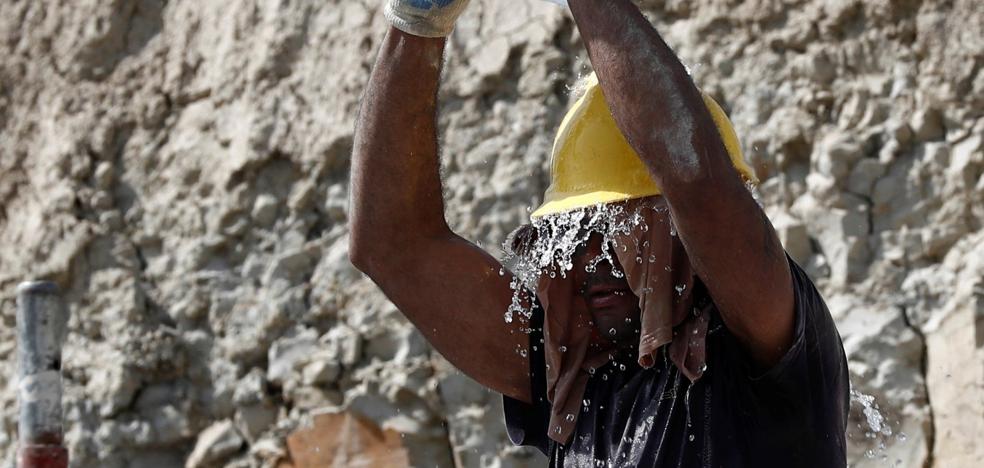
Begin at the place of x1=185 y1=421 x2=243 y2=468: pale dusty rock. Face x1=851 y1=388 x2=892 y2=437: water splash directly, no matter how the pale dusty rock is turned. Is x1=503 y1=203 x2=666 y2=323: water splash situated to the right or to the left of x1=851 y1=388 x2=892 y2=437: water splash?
right

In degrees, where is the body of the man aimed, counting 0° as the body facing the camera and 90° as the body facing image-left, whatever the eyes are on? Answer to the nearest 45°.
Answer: approximately 45°

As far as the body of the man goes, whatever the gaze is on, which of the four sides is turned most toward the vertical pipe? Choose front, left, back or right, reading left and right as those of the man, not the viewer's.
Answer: right

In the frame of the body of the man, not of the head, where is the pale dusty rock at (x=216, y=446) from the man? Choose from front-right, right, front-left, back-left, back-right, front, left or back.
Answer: right
